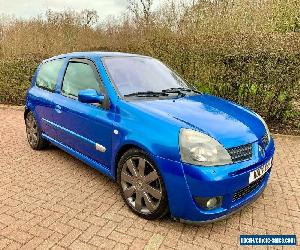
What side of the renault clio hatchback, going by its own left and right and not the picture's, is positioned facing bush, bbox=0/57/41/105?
back

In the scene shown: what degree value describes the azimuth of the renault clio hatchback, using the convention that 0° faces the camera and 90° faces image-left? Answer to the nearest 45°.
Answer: approximately 315°
